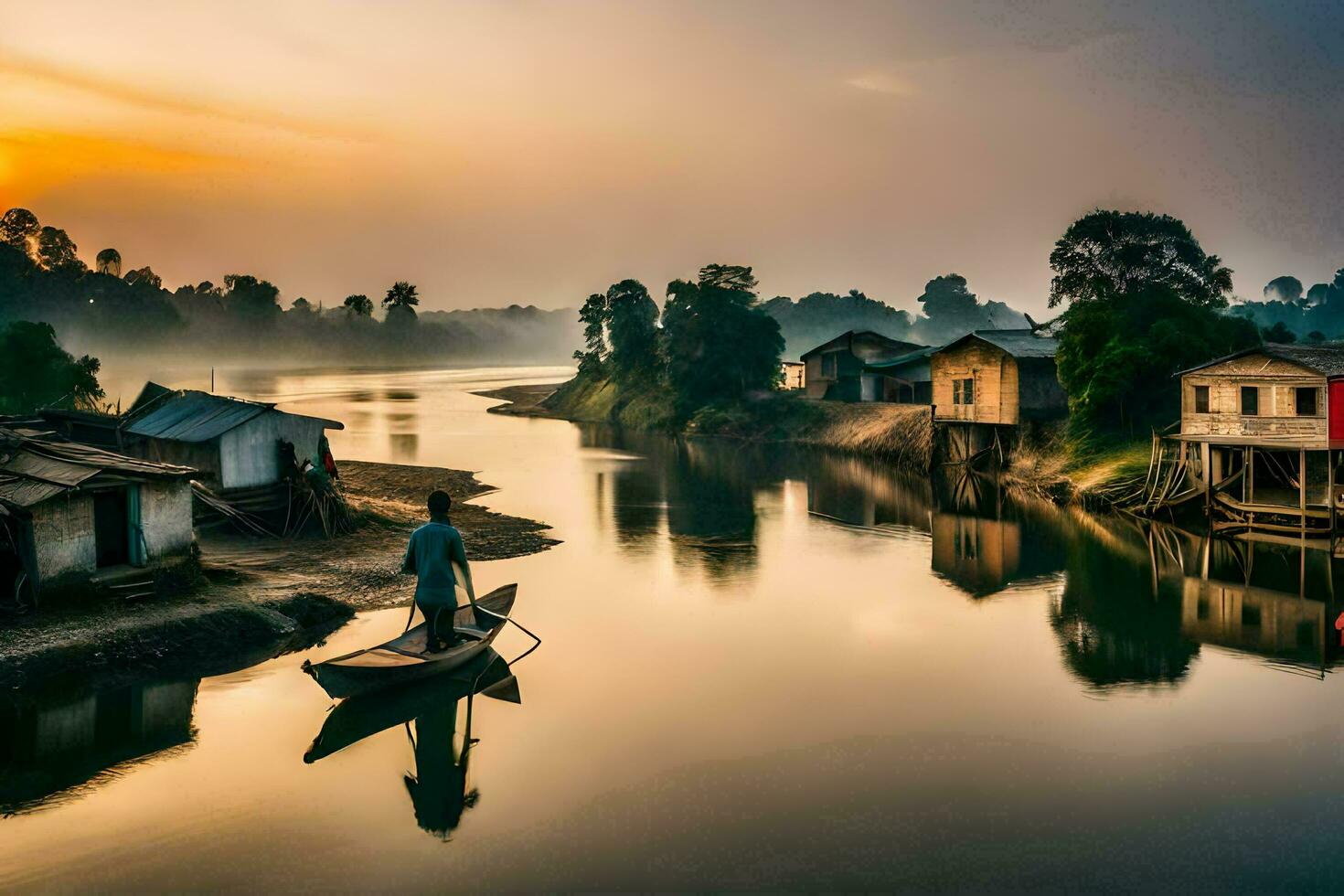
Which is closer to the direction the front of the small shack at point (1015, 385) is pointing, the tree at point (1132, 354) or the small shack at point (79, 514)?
the small shack

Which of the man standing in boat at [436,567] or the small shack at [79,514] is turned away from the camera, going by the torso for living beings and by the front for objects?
the man standing in boat

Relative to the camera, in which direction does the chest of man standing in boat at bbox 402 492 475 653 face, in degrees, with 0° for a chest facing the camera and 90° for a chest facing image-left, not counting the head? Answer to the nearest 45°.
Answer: approximately 180°

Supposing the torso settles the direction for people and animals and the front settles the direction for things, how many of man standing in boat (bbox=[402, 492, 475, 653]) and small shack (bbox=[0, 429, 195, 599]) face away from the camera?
1

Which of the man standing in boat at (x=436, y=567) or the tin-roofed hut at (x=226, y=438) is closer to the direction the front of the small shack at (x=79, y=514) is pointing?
the man standing in boat
